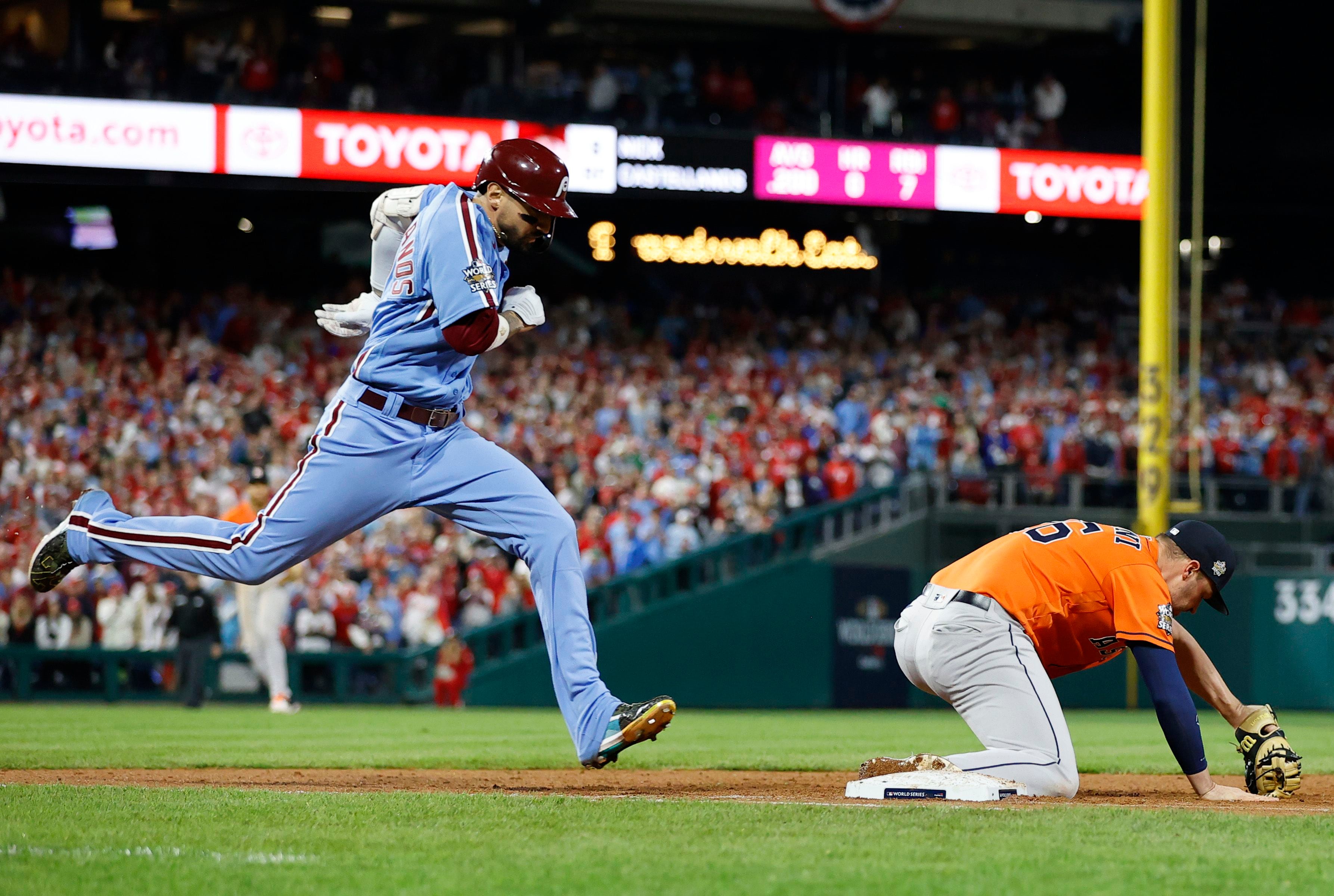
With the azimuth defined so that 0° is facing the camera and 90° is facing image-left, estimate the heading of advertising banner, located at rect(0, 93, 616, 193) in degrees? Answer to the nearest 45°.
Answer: approximately 0°

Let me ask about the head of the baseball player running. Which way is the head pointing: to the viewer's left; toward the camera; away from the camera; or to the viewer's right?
to the viewer's right

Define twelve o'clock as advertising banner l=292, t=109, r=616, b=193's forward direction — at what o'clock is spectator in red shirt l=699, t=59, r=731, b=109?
The spectator in red shirt is roughly at 8 o'clock from the advertising banner.

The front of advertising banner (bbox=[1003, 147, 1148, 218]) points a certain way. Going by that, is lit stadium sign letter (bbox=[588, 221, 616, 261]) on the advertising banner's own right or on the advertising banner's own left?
on the advertising banner's own right

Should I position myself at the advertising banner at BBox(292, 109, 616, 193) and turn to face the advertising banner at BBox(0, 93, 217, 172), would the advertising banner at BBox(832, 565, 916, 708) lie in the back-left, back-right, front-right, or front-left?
back-left

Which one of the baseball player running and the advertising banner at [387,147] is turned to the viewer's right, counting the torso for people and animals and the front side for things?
the baseball player running

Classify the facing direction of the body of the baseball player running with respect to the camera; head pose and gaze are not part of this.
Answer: to the viewer's right

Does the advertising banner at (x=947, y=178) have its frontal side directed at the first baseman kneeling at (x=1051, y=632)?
yes
